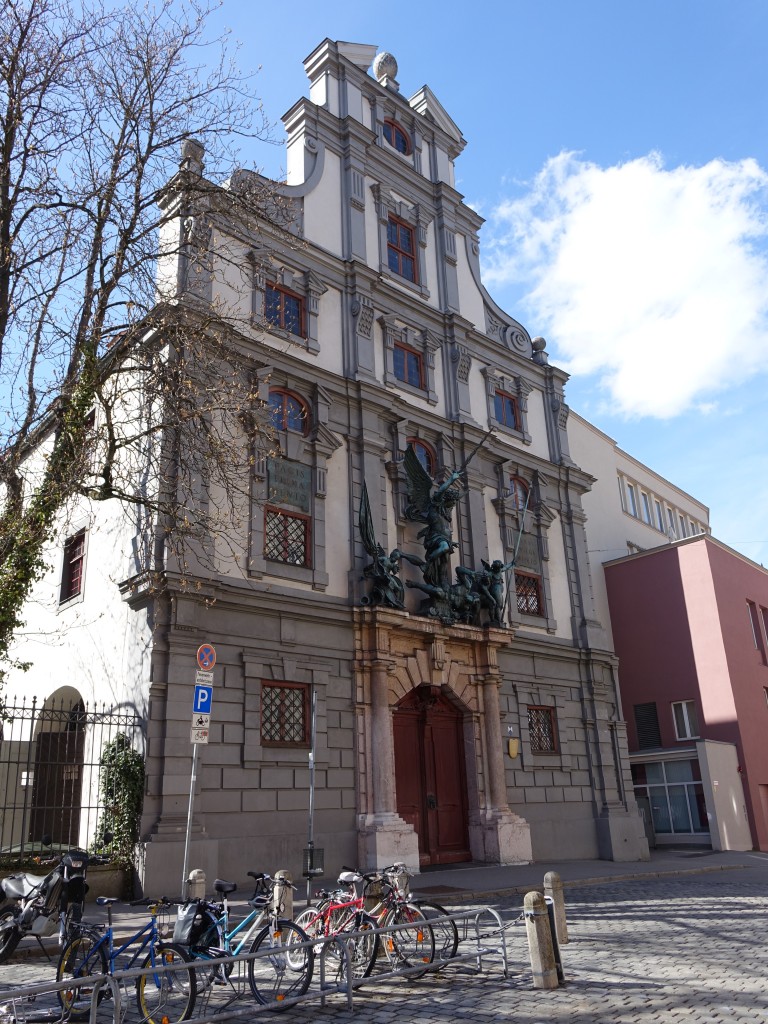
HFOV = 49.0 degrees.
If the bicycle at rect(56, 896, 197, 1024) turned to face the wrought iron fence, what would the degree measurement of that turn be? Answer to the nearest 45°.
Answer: approximately 135° to its left

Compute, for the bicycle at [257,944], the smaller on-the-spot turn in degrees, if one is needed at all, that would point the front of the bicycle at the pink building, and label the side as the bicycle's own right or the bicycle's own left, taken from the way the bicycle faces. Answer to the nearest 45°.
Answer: approximately 90° to the bicycle's own left

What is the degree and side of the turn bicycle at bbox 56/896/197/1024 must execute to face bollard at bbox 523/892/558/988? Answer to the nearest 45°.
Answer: approximately 45° to its left

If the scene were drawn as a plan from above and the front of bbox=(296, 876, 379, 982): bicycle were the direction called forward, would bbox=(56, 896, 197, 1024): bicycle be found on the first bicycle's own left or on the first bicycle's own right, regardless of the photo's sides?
on the first bicycle's own right

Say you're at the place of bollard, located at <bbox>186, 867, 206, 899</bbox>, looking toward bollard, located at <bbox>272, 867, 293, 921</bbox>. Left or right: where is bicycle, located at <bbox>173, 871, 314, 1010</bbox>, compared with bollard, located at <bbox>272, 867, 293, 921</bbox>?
right

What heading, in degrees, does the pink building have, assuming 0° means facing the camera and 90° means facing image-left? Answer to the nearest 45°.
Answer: approximately 45°

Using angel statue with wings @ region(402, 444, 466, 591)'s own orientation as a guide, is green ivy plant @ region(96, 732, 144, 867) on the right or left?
on its right

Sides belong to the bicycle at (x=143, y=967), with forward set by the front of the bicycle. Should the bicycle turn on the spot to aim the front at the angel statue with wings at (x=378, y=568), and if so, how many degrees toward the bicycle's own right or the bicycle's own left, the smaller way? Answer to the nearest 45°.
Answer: approximately 90° to the bicycle's own left

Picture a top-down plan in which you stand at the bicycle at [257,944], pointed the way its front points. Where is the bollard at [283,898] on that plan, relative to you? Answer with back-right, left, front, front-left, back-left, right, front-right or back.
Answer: back-left

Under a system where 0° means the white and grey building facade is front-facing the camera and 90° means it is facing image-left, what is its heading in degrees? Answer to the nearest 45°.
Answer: approximately 315°

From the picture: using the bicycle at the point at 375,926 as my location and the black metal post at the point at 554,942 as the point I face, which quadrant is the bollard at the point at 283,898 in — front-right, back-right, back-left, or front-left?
back-left
